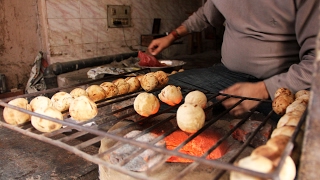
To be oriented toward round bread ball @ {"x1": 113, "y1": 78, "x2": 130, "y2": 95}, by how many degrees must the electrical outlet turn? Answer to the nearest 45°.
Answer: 0° — it already faces it

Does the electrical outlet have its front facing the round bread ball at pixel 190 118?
yes

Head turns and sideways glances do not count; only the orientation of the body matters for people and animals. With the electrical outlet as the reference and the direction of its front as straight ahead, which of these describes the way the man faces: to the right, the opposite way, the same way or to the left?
to the right

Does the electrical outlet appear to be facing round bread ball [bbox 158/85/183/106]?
yes

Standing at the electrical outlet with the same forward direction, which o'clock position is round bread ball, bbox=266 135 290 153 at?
The round bread ball is roughly at 12 o'clock from the electrical outlet.

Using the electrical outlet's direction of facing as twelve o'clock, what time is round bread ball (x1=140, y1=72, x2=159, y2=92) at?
The round bread ball is roughly at 12 o'clock from the electrical outlet.

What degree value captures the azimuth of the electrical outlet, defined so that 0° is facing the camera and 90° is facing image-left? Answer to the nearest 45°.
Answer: approximately 0°
